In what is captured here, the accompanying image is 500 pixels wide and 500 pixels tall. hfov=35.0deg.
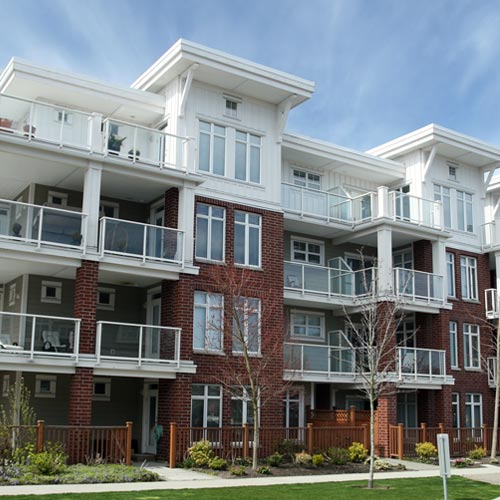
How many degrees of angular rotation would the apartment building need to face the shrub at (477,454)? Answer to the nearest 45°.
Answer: approximately 45° to its left

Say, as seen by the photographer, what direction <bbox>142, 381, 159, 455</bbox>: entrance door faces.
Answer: facing the viewer and to the left of the viewer

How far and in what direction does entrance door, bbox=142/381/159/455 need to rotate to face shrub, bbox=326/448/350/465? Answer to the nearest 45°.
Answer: approximately 90° to its left

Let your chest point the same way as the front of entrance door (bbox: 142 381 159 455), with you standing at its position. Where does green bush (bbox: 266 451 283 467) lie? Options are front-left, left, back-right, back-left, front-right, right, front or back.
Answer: left

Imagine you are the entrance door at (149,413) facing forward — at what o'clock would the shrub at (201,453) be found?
The shrub is roughly at 10 o'clock from the entrance door.

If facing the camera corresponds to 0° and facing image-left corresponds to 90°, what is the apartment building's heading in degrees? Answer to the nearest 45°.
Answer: approximately 315°

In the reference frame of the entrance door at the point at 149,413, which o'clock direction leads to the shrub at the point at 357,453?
The shrub is roughly at 8 o'clock from the entrance door.

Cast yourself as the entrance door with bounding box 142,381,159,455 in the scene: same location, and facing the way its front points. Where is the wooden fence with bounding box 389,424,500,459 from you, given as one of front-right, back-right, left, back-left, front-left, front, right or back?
back-left

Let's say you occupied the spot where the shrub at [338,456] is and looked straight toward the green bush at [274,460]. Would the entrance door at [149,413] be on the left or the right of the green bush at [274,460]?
right
